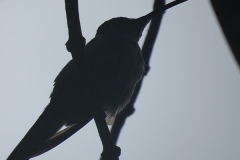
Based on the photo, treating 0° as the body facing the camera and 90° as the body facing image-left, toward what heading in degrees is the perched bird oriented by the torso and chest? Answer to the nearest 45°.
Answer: approximately 270°
